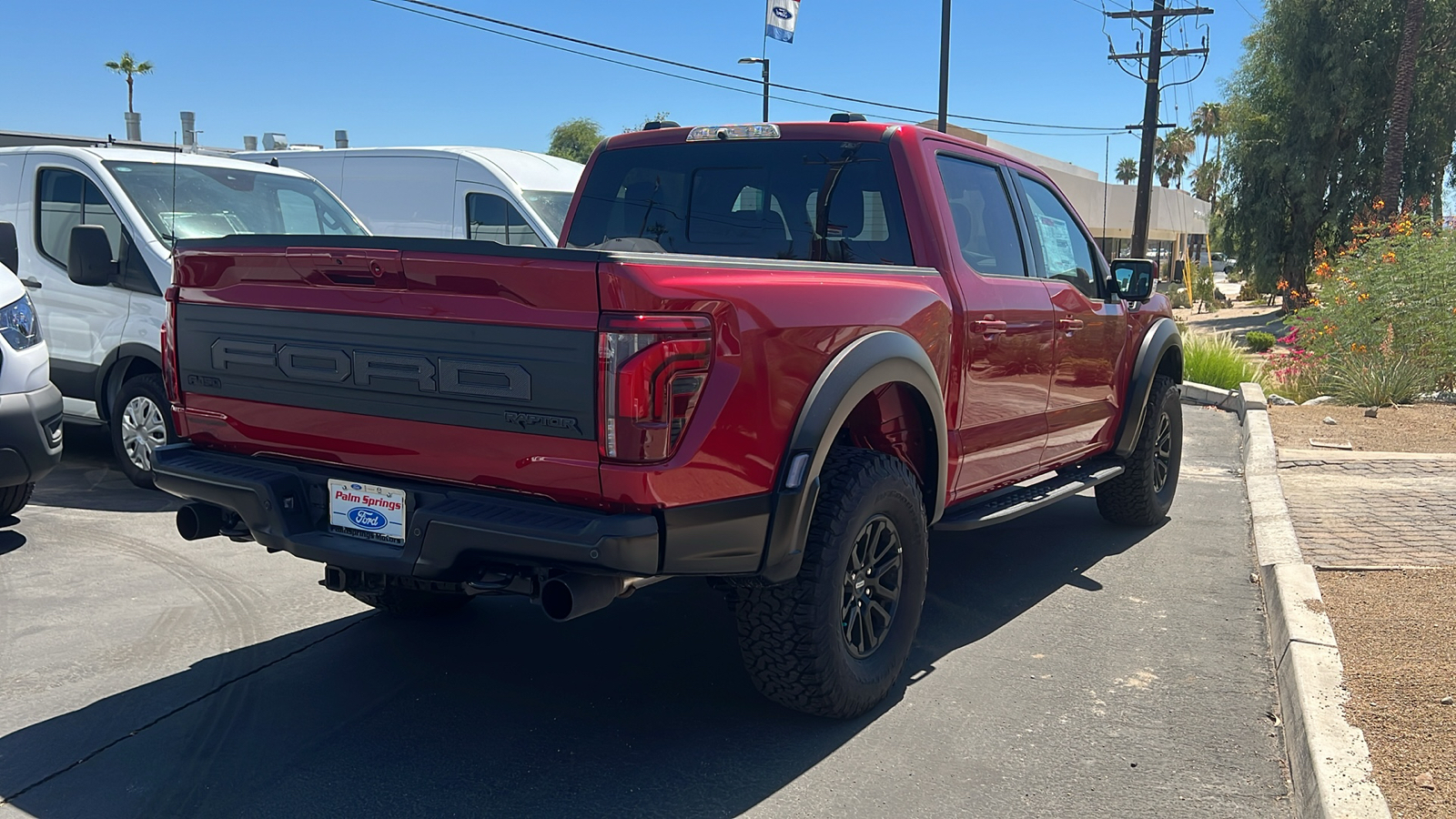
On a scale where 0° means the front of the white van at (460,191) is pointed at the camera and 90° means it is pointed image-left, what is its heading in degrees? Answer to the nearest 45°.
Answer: approximately 315°

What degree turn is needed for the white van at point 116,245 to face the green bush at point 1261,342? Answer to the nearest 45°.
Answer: approximately 45° to its left

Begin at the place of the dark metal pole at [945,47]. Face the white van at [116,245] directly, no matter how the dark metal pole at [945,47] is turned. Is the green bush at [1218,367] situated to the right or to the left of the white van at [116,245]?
left

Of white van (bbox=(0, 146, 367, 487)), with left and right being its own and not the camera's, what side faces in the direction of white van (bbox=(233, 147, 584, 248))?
left

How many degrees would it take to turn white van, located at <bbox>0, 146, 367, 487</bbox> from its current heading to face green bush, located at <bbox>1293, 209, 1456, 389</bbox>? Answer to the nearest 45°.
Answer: approximately 45° to its left

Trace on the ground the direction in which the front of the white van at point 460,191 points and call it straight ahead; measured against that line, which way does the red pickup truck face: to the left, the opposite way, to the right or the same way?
to the left

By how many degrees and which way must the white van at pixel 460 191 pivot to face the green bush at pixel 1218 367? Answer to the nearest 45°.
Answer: approximately 45° to its left

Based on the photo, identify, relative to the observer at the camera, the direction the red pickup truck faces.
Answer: facing away from the viewer and to the right of the viewer

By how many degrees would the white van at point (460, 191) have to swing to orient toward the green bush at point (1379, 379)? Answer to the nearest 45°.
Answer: approximately 45° to its left

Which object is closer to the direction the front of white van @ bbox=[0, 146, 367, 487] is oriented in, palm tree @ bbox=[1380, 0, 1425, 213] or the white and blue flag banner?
the palm tree
